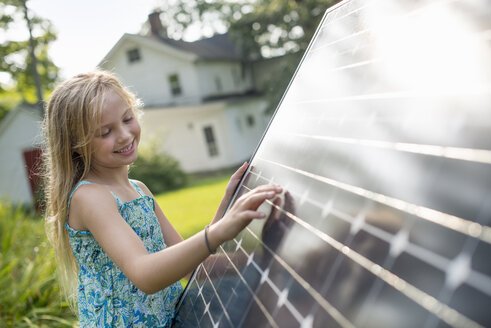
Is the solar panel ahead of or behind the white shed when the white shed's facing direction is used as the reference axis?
ahead

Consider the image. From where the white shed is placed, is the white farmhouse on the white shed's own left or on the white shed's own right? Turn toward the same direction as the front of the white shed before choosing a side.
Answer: on the white shed's own left

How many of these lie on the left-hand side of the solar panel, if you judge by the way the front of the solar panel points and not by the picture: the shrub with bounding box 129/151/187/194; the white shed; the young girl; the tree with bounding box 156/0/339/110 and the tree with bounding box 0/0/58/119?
0

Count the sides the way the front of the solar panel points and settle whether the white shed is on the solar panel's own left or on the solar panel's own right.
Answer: on the solar panel's own right

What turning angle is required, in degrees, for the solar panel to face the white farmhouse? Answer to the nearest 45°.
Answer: approximately 135° to its right

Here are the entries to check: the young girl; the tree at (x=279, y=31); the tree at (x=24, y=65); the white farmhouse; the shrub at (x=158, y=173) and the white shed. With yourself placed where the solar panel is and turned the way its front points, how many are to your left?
0

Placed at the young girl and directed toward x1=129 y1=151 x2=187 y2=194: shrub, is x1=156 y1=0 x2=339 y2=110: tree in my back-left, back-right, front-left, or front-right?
front-right

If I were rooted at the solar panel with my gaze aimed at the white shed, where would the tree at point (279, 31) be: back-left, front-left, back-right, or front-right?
front-right

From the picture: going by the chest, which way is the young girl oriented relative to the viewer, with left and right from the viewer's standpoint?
facing the viewer and to the right of the viewer

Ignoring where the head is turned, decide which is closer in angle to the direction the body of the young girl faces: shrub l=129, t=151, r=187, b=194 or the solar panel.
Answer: the solar panel

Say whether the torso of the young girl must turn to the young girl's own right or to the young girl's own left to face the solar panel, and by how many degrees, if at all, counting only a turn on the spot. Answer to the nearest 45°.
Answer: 0° — they already face it

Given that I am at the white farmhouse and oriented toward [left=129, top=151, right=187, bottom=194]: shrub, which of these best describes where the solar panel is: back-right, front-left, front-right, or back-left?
front-left

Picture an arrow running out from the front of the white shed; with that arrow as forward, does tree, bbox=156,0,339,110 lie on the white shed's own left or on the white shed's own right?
on the white shed's own left

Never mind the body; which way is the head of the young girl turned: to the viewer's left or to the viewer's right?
to the viewer's right

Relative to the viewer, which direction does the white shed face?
toward the camera

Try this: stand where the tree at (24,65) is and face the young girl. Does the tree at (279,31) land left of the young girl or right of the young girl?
left

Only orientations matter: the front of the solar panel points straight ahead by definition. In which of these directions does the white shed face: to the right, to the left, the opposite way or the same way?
to the left

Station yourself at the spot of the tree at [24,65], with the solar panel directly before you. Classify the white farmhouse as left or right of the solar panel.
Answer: left

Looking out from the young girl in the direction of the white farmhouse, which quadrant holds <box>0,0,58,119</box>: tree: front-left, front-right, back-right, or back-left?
front-left
